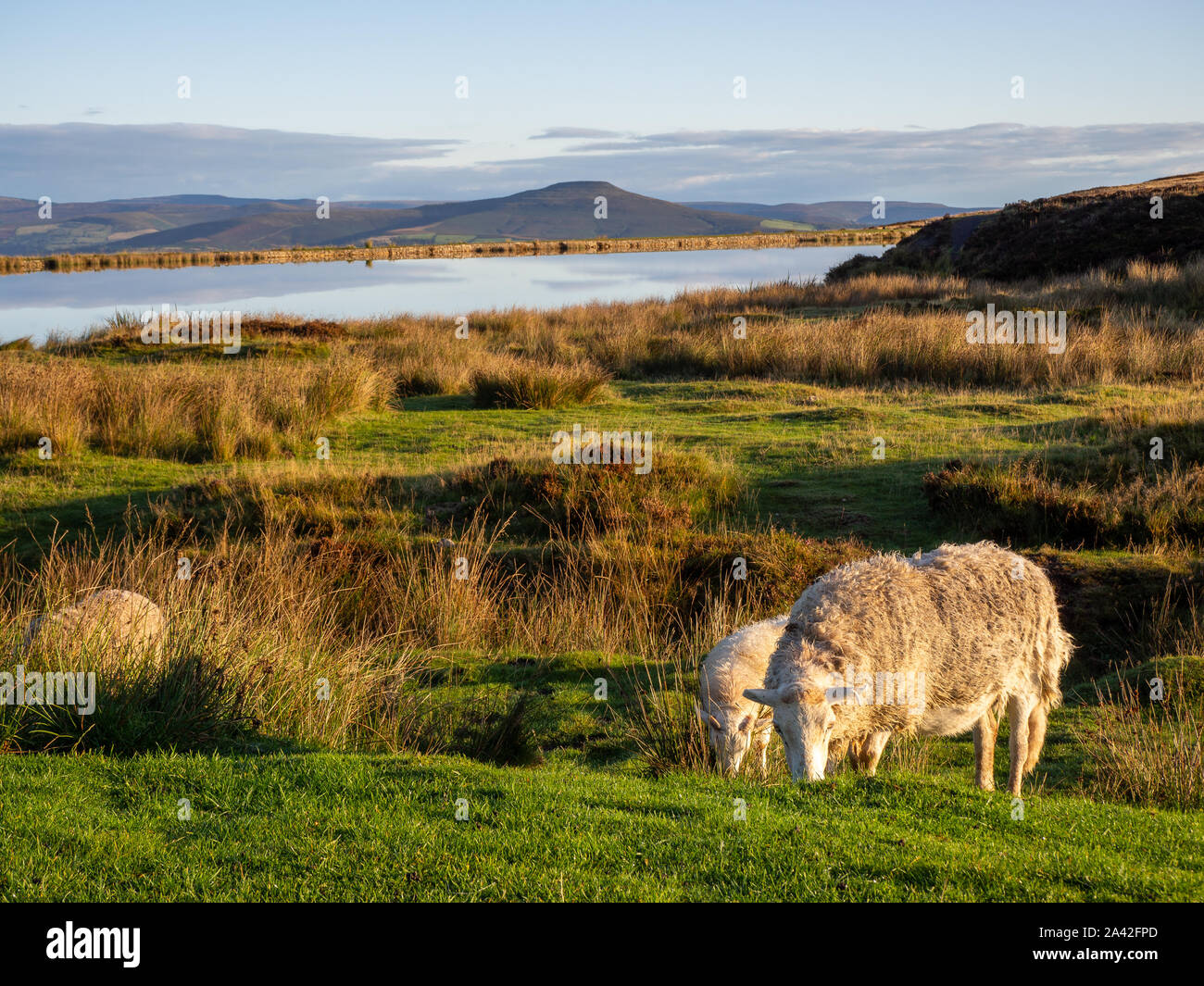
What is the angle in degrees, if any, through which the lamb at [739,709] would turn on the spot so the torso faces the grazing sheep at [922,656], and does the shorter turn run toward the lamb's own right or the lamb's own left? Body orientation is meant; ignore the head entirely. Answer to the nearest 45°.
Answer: approximately 90° to the lamb's own left

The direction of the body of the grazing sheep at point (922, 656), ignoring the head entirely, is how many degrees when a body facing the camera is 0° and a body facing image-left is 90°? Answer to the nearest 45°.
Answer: approximately 45°

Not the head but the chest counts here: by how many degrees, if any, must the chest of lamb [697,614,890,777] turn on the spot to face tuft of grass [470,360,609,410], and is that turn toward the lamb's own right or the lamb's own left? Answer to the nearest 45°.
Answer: approximately 135° to the lamb's own right

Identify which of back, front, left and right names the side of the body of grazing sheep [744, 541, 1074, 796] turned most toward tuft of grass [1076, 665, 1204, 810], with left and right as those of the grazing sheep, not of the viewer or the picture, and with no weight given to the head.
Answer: back

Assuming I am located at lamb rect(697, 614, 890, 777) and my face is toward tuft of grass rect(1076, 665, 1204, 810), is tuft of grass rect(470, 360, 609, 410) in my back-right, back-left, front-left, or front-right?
back-left
